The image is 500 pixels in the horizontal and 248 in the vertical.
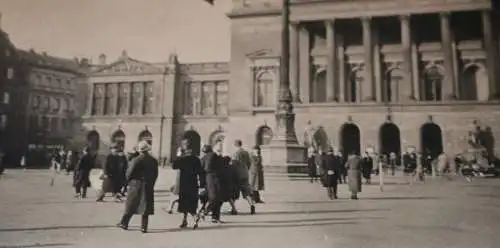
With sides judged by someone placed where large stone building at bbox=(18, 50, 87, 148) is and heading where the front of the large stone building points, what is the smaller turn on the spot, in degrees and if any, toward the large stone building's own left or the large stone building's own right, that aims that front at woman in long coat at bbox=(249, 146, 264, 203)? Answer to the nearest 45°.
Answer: approximately 45° to the large stone building's own left

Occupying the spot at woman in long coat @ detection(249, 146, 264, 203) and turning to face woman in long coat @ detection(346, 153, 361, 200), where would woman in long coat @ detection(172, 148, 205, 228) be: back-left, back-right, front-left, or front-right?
back-right

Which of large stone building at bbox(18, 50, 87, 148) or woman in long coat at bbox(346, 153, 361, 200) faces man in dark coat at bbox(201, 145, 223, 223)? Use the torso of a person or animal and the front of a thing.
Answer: the large stone building

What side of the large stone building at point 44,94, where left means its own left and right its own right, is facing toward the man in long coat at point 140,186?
front

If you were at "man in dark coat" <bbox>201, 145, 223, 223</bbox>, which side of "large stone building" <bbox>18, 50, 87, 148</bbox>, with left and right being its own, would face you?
front

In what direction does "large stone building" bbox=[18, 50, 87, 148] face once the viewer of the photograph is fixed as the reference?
facing the viewer and to the right of the viewer

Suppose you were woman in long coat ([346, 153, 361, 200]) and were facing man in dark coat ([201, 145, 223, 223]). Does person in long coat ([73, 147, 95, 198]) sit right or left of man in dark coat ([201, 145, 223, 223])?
right
